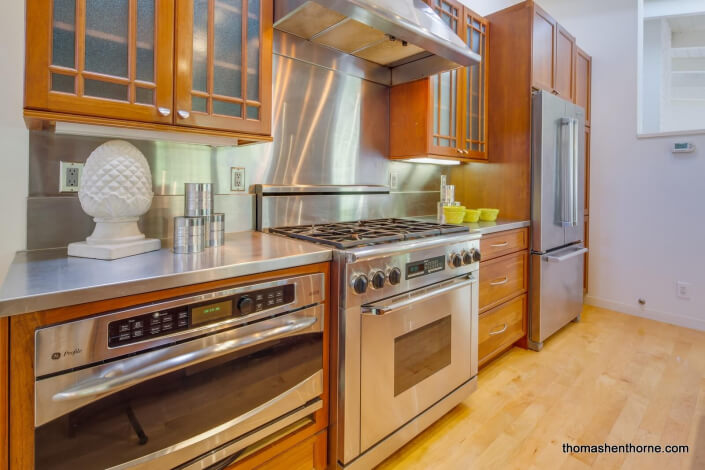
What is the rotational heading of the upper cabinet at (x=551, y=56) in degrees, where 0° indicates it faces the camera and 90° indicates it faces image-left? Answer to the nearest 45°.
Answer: approximately 315°

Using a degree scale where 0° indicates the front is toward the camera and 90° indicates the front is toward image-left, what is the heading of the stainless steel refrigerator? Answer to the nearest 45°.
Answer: approximately 315°

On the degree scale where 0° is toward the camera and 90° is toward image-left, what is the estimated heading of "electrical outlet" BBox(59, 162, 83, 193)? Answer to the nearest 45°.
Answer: approximately 0°

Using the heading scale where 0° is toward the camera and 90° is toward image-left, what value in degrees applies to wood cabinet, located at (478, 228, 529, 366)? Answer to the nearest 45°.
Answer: approximately 315°

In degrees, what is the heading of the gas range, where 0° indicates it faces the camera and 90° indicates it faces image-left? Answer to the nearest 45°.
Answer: approximately 315°

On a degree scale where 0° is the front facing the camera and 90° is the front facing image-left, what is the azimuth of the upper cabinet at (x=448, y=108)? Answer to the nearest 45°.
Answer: approximately 315°
